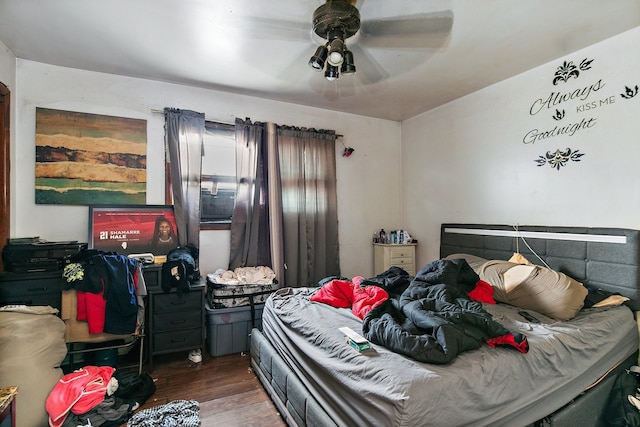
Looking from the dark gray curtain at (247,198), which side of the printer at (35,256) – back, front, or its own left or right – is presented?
left

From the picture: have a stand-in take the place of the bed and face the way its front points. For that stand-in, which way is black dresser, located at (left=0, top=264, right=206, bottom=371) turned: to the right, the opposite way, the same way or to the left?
to the left

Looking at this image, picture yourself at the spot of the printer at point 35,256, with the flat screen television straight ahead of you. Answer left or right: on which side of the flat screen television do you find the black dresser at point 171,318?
right

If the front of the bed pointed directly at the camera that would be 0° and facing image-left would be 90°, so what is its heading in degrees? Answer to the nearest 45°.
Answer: approximately 45°

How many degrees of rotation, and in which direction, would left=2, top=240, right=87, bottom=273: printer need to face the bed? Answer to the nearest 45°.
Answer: approximately 45° to its left

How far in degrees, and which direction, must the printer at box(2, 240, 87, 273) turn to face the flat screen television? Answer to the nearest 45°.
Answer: approximately 90° to its left

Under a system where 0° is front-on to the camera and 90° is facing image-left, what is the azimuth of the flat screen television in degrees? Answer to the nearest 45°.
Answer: approximately 0°

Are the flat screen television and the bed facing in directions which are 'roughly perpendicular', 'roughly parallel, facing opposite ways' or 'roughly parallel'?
roughly perpendicular

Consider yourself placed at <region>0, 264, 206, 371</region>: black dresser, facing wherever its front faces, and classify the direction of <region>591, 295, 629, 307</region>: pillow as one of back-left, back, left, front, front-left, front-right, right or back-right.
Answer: front-left

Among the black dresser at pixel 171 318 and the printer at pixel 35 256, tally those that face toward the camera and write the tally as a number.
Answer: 2

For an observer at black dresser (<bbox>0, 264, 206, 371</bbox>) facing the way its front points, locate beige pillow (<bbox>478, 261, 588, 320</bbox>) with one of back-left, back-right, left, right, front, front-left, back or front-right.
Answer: front-left

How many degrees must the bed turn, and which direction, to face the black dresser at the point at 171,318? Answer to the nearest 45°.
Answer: approximately 45° to its right
